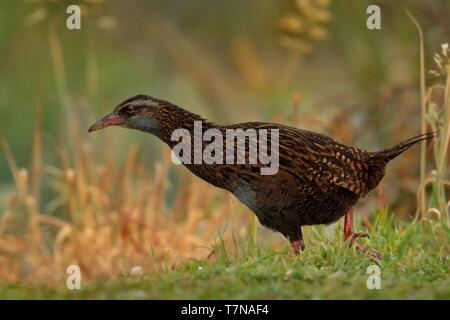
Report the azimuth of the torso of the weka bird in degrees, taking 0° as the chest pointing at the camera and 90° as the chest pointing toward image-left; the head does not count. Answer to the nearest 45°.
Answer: approximately 90°
